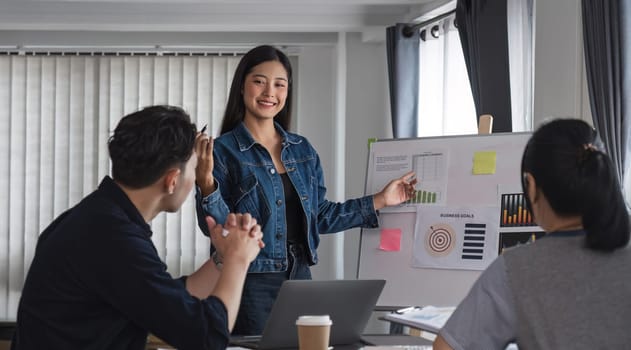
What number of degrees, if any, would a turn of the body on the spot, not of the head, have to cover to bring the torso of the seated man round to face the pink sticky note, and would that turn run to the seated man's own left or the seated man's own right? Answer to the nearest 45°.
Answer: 0° — they already face it

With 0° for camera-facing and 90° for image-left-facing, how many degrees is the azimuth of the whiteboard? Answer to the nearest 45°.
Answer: approximately 0°

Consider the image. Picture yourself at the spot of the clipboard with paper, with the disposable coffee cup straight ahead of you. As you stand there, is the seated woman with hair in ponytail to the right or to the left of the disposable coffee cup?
left

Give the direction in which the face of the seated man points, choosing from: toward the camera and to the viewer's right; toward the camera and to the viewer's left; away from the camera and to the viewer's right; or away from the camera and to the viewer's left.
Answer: away from the camera and to the viewer's right

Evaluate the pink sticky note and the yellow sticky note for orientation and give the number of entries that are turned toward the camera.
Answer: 2

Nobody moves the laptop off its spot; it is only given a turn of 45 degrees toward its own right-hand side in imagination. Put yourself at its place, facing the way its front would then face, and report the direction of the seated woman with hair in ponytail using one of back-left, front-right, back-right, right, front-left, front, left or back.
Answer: back-right

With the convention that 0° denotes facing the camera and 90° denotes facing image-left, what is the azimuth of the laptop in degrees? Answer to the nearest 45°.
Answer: approximately 135°
